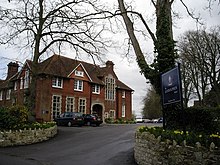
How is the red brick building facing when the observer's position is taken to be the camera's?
facing the viewer and to the right of the viewer

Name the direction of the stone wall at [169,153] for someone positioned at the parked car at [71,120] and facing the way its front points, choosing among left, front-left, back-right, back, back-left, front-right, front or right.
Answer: back-left
